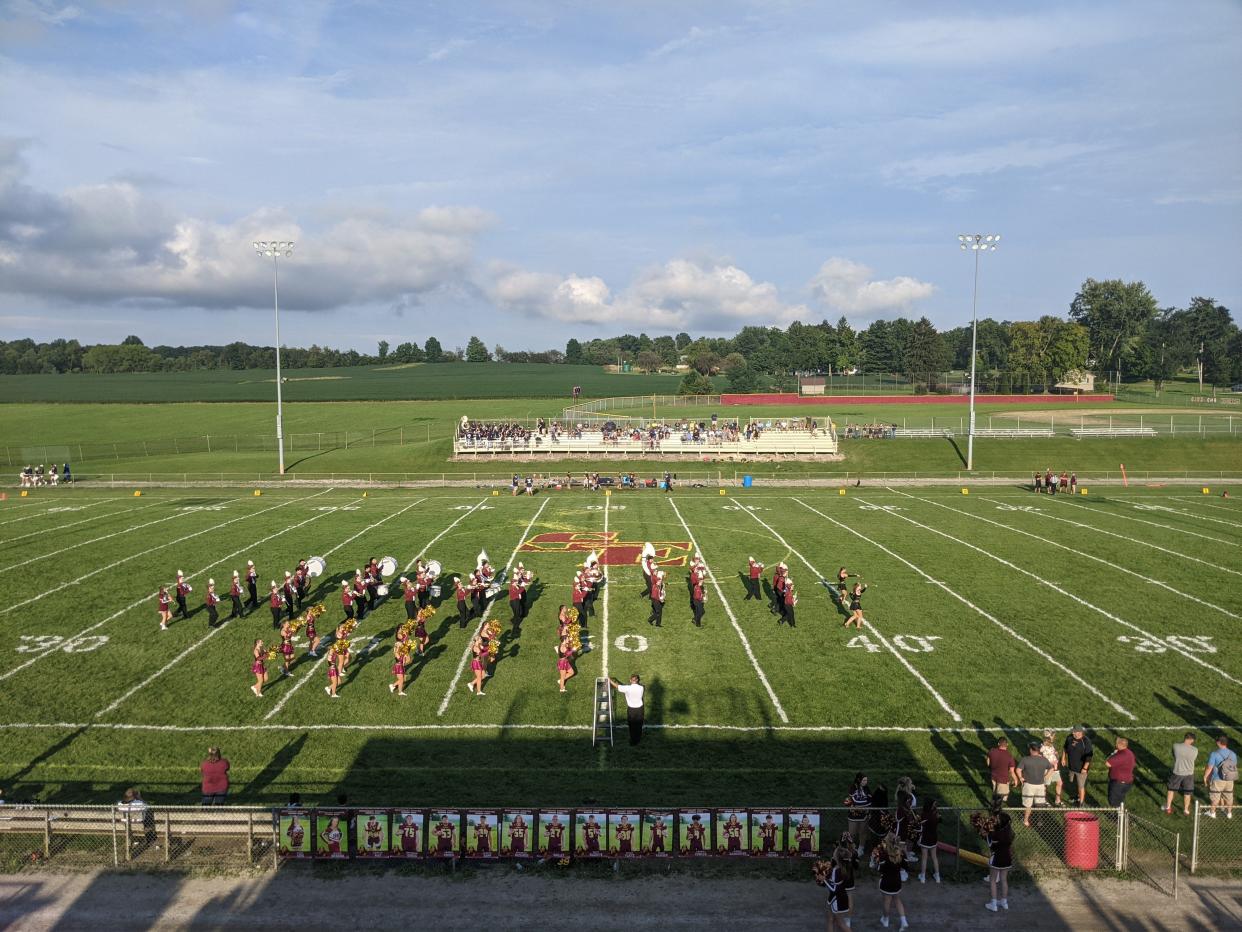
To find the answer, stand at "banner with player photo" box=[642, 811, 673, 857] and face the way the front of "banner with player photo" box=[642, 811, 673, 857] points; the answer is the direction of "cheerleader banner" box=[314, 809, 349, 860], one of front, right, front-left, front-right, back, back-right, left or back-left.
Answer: right

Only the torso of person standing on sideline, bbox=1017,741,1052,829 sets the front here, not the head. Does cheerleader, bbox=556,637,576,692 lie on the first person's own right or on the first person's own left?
on the first person's own left

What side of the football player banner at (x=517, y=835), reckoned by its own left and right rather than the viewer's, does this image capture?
front

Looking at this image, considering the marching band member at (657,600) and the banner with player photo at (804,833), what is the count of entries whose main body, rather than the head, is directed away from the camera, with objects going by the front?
0

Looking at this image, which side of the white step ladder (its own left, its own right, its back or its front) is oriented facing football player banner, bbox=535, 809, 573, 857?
front

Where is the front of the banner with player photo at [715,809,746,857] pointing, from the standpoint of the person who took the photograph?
facing the viewer

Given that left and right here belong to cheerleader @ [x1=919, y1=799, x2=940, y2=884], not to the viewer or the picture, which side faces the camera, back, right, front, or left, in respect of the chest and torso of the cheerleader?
back

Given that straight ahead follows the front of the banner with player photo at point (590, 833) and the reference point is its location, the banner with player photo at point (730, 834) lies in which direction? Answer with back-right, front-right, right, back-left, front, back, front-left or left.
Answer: left

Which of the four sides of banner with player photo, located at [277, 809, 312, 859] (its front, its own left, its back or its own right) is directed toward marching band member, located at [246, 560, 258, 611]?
back

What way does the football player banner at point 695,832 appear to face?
toward the camera

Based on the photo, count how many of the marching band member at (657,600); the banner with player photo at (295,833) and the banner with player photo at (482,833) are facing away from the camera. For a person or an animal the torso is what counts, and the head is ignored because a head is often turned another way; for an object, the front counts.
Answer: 0
